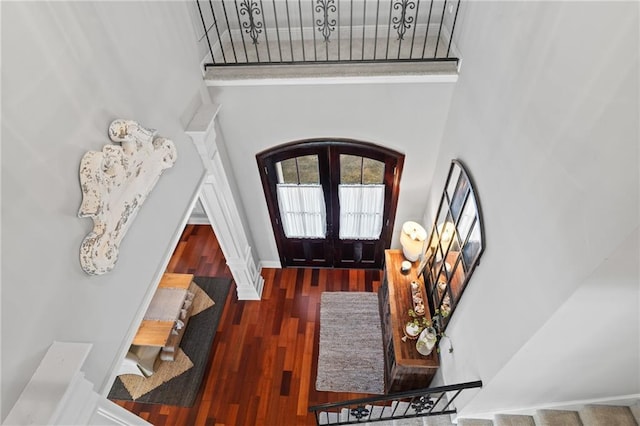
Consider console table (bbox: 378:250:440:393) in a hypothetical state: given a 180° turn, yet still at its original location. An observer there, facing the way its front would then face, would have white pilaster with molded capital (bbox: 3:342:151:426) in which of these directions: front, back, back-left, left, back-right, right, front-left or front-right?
back-right

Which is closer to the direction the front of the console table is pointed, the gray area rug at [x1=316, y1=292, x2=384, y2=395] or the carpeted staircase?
the gray area rug

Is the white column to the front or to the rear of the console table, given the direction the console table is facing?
to the front

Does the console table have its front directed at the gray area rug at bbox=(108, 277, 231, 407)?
yes

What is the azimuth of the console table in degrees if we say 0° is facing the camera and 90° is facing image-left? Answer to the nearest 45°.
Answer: approximately 90°
